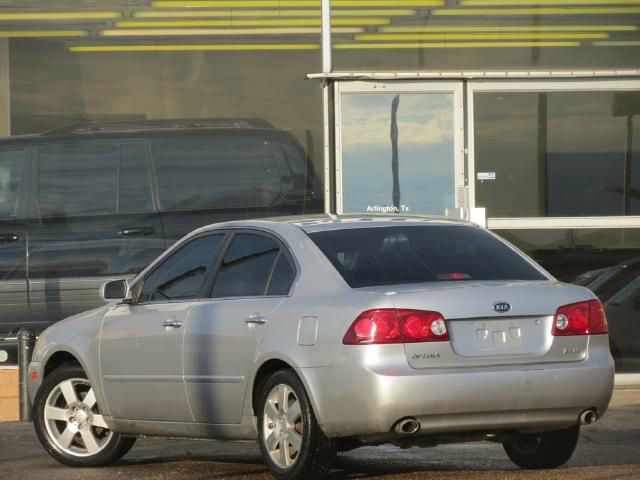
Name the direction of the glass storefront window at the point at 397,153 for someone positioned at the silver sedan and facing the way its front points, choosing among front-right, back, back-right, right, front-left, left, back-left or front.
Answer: front-right

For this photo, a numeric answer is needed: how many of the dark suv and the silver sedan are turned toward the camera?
0

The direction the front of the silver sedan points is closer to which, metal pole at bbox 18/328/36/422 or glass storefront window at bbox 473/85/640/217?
the metal pole

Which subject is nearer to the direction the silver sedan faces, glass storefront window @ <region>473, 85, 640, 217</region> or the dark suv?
the dark suv

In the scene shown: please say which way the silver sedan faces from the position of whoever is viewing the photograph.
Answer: facing away from the viewer and to the left of the viewer

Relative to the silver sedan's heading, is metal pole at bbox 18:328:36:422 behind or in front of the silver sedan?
in front
